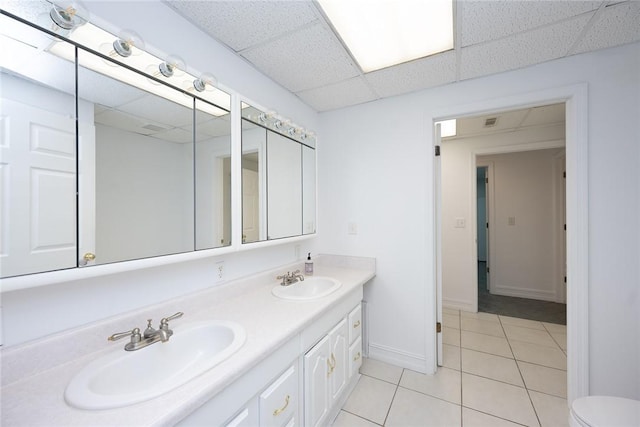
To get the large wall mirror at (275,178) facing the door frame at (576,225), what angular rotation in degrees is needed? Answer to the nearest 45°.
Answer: approximately 45° to its left

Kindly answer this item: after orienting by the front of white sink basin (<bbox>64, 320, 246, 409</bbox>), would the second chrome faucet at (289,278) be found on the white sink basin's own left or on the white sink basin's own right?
on the white sink basin's own left

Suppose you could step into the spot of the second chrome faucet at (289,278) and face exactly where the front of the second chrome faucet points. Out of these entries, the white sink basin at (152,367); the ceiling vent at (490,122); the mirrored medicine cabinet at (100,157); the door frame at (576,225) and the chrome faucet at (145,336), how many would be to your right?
3

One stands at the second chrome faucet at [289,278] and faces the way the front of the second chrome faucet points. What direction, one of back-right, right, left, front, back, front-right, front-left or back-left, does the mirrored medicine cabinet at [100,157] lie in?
right

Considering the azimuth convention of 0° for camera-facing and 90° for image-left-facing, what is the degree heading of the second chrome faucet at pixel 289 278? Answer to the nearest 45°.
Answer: approximately 315°

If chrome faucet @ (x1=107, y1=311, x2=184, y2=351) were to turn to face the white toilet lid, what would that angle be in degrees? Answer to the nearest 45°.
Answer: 0° — it already faces it
